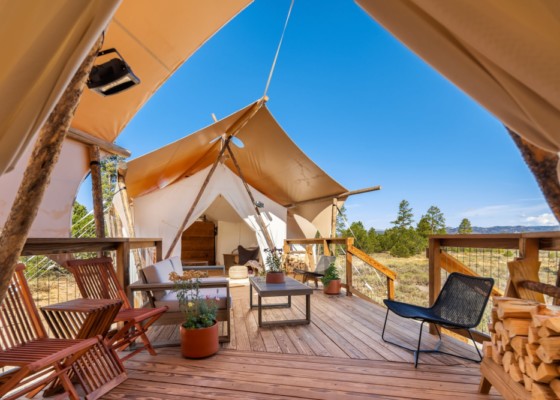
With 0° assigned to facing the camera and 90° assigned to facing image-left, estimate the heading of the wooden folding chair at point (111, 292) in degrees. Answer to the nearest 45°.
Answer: approximately 315°

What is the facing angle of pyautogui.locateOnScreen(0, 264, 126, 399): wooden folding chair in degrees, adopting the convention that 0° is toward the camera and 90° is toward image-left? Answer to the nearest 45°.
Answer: approximately 315°

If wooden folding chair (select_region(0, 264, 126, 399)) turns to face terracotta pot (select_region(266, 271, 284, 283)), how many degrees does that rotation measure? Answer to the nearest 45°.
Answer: approximately 45° to its left

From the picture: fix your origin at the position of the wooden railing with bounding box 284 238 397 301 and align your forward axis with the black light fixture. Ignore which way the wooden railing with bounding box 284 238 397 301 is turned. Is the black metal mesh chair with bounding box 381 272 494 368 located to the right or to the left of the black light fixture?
left

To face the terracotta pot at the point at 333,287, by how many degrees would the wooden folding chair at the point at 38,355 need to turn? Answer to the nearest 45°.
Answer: approximately 45° to its left

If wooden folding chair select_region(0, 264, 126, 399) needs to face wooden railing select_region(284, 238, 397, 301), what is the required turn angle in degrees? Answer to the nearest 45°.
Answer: approximately 45° to its left

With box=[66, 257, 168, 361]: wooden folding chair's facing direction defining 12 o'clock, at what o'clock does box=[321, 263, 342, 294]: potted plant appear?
The potted plant is roughly at 10 o'clock from the wooden folding chair.

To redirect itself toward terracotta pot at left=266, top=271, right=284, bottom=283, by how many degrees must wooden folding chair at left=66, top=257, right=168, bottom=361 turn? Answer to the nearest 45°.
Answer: approximately 45° to its left
